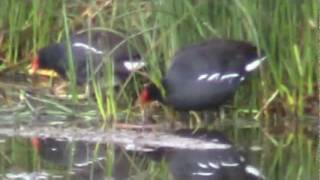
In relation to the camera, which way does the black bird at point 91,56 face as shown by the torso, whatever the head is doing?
to the viewer's left

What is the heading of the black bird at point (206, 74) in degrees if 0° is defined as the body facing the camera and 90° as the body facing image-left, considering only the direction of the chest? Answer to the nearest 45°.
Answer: approximately 90°

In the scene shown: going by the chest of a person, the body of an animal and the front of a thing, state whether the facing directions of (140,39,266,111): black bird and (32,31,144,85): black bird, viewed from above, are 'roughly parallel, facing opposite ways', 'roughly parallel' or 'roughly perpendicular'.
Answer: roughly parallel

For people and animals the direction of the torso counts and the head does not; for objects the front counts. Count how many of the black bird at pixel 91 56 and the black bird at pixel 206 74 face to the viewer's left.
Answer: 2

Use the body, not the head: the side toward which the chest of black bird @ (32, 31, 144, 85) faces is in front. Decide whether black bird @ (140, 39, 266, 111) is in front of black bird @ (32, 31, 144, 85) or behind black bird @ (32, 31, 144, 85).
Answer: behind

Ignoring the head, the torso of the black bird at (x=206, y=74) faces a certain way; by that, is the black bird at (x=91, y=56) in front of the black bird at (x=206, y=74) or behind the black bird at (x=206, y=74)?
in front
